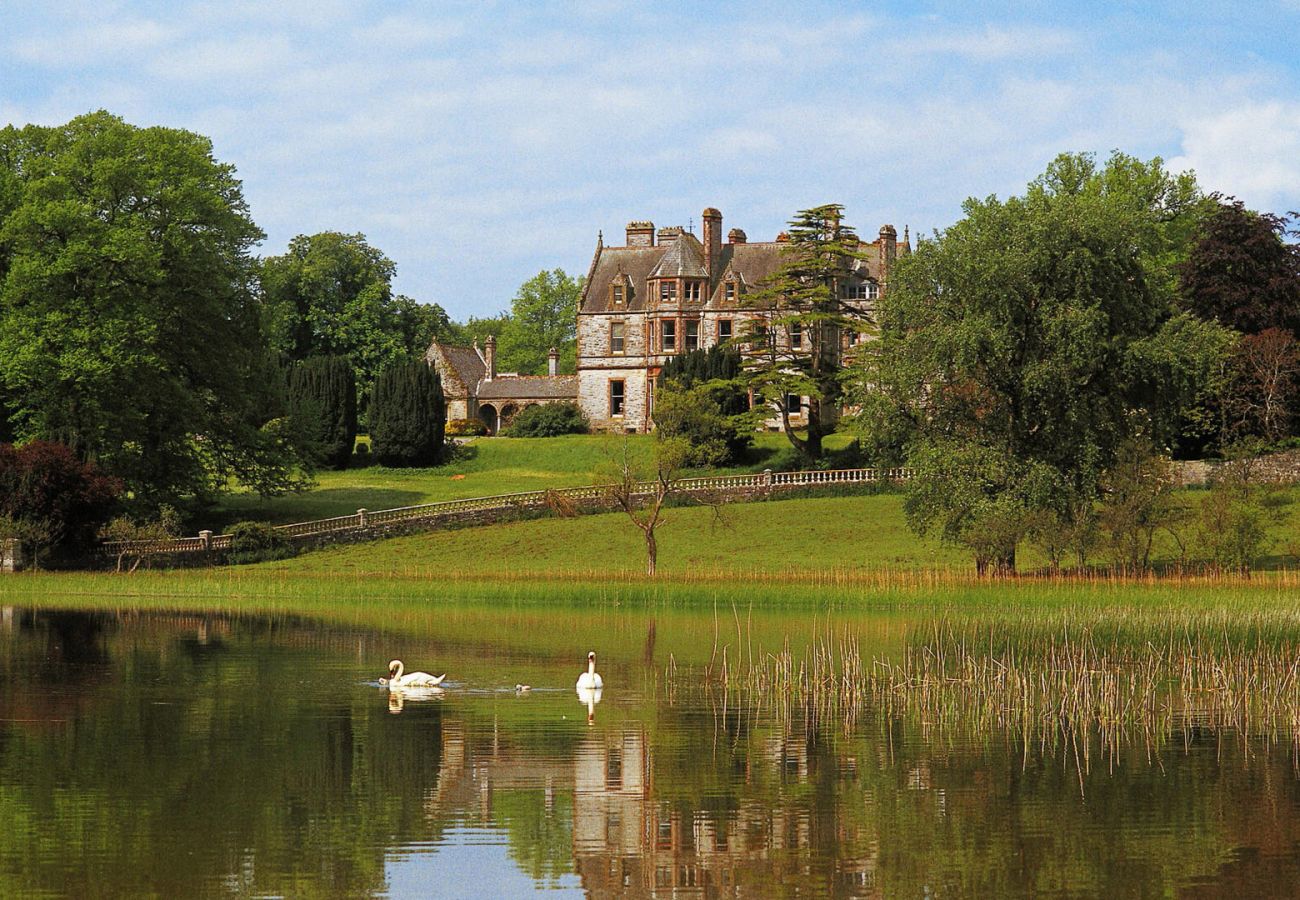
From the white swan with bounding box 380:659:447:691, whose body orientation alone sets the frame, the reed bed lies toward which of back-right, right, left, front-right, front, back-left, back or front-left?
back

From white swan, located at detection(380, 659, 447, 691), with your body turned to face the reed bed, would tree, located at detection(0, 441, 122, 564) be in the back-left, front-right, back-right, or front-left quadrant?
back-left

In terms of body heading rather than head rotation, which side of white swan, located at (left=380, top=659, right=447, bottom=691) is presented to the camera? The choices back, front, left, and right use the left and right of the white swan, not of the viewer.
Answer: left

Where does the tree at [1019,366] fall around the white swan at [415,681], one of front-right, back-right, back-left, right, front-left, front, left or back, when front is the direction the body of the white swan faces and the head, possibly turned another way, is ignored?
back-right

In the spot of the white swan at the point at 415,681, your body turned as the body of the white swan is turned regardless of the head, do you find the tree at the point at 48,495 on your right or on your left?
on your right
